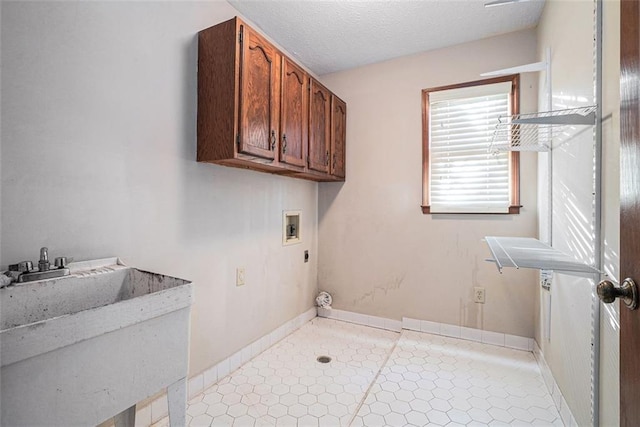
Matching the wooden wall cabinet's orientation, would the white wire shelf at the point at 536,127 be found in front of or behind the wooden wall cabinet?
in front

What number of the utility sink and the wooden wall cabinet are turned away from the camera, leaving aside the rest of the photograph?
0

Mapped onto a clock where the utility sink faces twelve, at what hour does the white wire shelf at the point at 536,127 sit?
The white wire shelf is roughly at 11 o'clock from the utility sink.

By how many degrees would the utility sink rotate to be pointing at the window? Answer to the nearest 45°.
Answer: approximately 45° to its left

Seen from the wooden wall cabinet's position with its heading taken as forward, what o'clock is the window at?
The window is roughly at 10 o'clock from the wooden wall cabinet.

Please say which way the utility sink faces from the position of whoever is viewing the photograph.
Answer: facing the viewer and to the right of the viewer

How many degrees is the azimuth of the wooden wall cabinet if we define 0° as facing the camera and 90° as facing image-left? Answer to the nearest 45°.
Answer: approximately 315°
